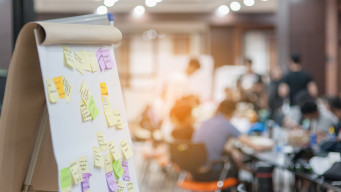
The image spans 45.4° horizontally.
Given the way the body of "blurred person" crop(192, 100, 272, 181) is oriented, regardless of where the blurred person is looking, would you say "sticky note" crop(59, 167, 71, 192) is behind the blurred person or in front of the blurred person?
behind

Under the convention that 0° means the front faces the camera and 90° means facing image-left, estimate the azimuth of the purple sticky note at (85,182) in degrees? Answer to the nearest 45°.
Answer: approximately 315°

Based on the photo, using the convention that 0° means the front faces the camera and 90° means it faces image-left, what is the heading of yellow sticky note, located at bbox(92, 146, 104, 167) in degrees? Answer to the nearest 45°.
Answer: approximately 315°

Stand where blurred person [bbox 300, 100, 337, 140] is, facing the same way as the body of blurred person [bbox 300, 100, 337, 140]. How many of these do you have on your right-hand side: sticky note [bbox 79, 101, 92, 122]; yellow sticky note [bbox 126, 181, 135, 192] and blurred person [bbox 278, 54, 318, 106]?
1

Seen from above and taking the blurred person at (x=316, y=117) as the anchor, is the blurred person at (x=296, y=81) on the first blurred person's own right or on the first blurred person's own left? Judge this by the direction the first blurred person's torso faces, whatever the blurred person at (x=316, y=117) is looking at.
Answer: on the first blurred person's own right

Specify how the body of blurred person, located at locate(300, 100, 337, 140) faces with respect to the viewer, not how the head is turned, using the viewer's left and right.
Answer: facing to the left of the viewer

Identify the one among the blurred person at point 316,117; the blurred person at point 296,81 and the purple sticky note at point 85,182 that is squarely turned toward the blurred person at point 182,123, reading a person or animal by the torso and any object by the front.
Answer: the blurred person at point 316,117

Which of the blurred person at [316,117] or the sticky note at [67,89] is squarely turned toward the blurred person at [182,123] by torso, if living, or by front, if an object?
the blurred person at [316,117]

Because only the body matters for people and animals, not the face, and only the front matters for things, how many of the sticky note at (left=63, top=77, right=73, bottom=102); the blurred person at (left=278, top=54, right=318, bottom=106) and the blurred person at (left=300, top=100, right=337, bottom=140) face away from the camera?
1

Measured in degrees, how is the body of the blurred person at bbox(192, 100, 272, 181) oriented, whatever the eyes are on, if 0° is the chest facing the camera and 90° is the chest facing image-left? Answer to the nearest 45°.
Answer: approximately 225°

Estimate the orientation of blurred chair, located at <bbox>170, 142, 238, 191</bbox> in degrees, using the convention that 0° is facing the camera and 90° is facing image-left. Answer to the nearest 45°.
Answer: approximately 225°
